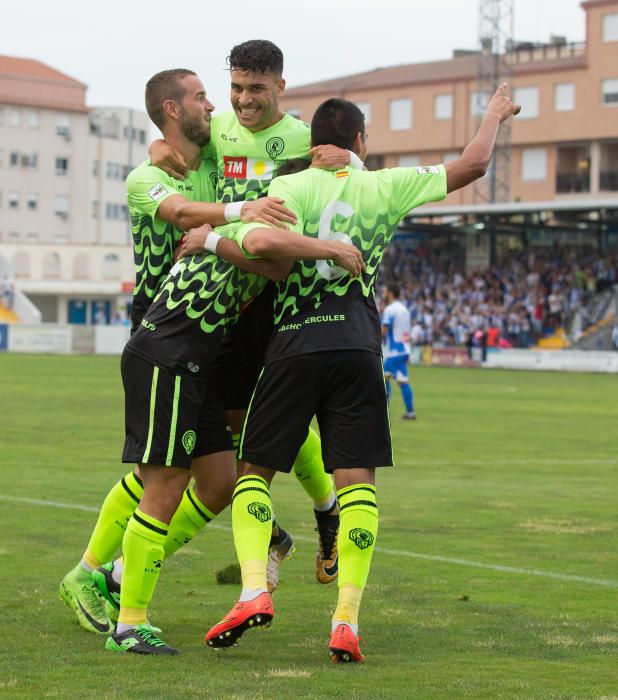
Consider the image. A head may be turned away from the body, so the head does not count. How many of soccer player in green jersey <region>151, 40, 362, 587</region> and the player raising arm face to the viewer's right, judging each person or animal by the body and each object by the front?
0

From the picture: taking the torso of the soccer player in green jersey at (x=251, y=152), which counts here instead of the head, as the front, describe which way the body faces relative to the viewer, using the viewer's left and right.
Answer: facing the viewer

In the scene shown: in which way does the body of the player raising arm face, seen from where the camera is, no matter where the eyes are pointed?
away from the camera

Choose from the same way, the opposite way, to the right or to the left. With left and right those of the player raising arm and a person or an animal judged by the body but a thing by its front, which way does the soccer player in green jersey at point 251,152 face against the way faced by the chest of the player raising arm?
the opposite way

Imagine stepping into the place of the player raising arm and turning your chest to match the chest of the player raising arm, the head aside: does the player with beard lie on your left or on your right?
on your left

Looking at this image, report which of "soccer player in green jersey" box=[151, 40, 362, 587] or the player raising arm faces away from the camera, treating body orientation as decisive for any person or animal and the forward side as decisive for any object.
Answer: the player raising arm

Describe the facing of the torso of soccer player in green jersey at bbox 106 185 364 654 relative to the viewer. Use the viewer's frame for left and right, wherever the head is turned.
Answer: facing to the right of the viewer

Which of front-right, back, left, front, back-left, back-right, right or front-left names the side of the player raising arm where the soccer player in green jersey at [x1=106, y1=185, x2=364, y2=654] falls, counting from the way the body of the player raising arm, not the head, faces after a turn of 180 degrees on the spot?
right

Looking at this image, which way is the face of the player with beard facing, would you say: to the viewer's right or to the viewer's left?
to the viewer's right

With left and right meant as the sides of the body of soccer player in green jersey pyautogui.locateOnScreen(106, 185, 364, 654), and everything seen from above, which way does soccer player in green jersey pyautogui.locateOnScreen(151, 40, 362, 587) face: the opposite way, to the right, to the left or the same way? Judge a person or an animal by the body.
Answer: to the right
